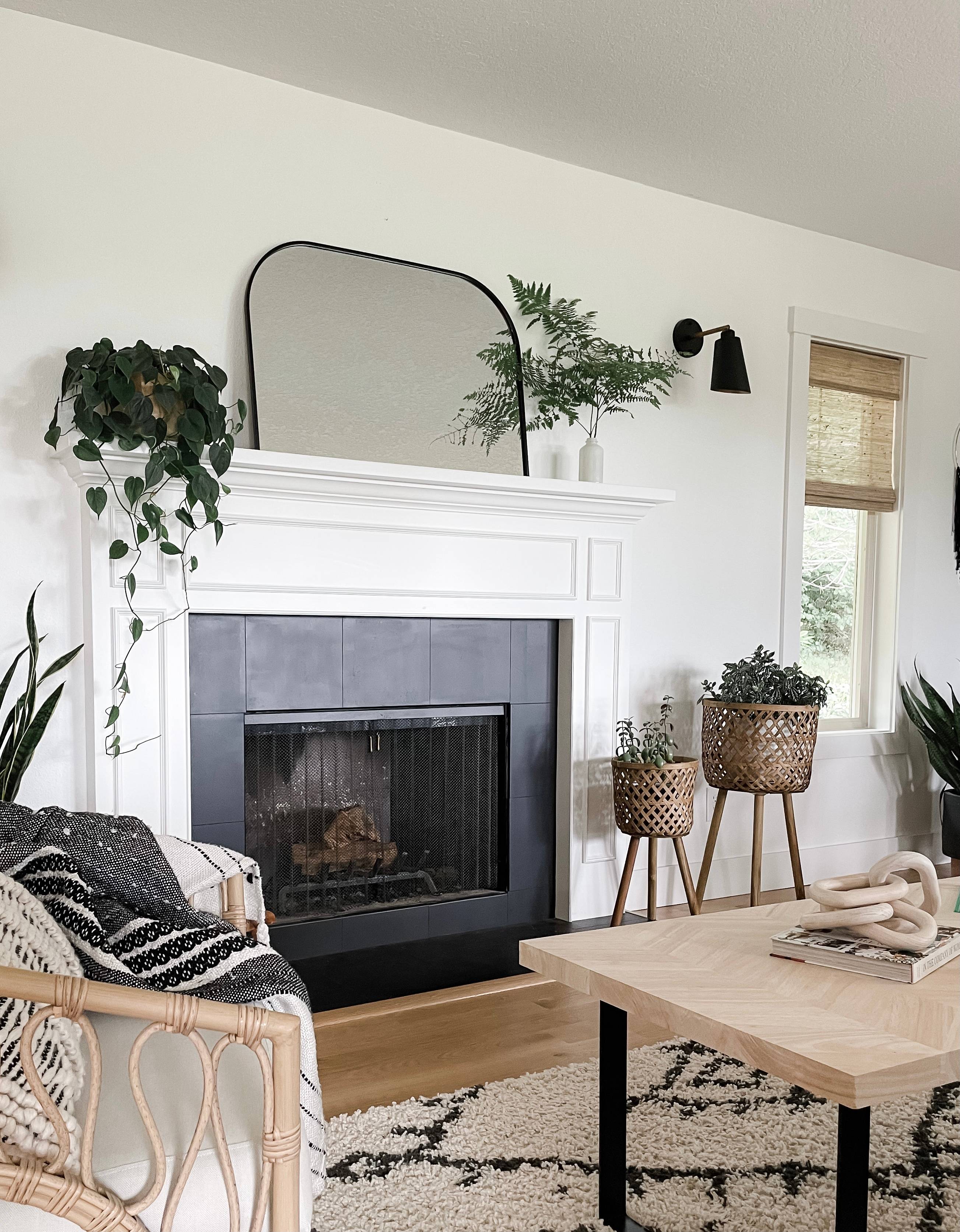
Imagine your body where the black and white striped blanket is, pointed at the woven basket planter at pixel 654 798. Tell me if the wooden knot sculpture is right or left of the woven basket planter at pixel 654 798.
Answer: right

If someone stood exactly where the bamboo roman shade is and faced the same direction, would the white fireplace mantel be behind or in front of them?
in front

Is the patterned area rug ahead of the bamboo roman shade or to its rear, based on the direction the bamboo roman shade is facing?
ahead

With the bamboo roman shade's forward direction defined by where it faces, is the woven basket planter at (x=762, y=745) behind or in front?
in front
